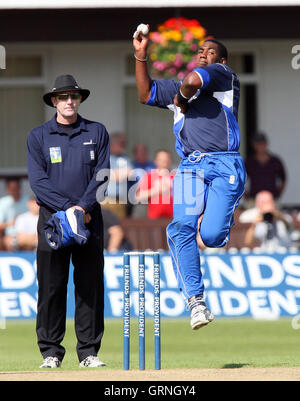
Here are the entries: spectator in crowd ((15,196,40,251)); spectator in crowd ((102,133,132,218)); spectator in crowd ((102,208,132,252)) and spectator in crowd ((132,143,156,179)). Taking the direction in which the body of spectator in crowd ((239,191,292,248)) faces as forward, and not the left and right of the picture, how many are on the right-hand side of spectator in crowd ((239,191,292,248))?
4

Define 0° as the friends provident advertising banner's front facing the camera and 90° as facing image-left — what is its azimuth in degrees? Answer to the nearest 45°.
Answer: approximately 0°

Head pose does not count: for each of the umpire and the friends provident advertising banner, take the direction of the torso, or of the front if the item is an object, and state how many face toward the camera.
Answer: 2

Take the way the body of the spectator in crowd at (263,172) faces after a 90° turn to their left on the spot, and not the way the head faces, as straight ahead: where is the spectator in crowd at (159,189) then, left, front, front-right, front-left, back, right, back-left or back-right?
back-right

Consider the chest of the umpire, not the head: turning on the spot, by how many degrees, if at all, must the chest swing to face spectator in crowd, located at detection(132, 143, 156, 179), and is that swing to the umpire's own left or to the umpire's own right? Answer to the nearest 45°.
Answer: approximately 180°

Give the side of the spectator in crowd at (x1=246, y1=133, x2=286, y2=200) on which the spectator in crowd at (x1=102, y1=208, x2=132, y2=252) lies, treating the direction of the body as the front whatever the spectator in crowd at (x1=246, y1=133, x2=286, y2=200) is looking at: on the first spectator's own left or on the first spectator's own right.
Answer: on the first spectator's own right
